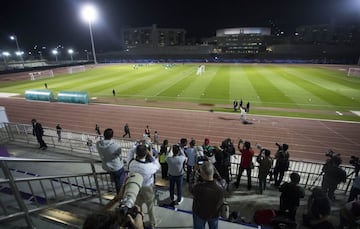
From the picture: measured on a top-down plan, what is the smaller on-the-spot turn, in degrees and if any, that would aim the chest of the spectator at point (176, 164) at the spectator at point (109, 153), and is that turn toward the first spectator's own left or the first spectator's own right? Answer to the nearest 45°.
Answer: approximately 90° to the first spectator's own left

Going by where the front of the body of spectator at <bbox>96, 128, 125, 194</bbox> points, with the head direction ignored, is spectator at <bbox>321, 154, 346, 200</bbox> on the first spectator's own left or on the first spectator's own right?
on the first spectator's own right

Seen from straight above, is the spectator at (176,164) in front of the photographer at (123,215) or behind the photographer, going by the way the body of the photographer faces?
in front

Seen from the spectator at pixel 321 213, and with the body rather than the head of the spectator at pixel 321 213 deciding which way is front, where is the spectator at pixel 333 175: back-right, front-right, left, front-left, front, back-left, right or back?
front

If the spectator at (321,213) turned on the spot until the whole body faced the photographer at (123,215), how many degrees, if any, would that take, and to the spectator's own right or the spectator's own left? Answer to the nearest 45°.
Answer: approximately 135° to the spectator's own left

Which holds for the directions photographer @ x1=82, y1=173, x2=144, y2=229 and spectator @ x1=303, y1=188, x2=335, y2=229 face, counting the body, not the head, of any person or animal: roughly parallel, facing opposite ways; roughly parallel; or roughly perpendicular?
roughly parallel

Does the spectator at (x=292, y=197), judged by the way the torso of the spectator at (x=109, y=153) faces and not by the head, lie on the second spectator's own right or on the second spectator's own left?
on the second spectator's own right

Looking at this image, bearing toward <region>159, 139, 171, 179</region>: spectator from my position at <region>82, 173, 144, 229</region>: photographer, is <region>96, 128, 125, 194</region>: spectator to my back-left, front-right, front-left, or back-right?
front-left

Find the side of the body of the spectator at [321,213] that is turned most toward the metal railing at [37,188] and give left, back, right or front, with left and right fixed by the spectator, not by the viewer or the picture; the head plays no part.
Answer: left

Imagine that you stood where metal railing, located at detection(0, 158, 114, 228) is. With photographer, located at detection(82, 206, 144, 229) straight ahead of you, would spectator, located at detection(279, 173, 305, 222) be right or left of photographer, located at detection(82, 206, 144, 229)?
left

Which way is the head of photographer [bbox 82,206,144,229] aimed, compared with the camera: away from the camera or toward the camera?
away from the camera

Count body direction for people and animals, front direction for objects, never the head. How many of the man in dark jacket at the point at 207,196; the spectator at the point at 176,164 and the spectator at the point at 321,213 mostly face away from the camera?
3

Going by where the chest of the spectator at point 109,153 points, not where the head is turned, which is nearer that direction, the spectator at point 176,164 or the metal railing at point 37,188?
the spectator

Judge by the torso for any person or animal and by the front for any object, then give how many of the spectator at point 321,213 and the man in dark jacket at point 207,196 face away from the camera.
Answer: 2

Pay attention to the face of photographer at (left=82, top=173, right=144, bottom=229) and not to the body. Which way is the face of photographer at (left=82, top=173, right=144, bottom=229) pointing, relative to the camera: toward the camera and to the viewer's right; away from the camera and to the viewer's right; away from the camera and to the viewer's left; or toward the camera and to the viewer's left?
away from the camera and to the viewer's right

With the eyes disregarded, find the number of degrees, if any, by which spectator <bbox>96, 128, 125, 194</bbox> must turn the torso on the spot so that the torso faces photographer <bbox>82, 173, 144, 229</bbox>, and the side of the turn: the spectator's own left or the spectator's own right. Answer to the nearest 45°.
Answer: approximately 135° to the spectator's own right

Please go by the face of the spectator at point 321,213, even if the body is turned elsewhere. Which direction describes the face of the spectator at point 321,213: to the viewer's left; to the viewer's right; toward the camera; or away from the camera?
away from the camera

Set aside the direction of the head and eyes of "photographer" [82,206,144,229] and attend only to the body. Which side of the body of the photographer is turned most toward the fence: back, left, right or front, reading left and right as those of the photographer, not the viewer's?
front
